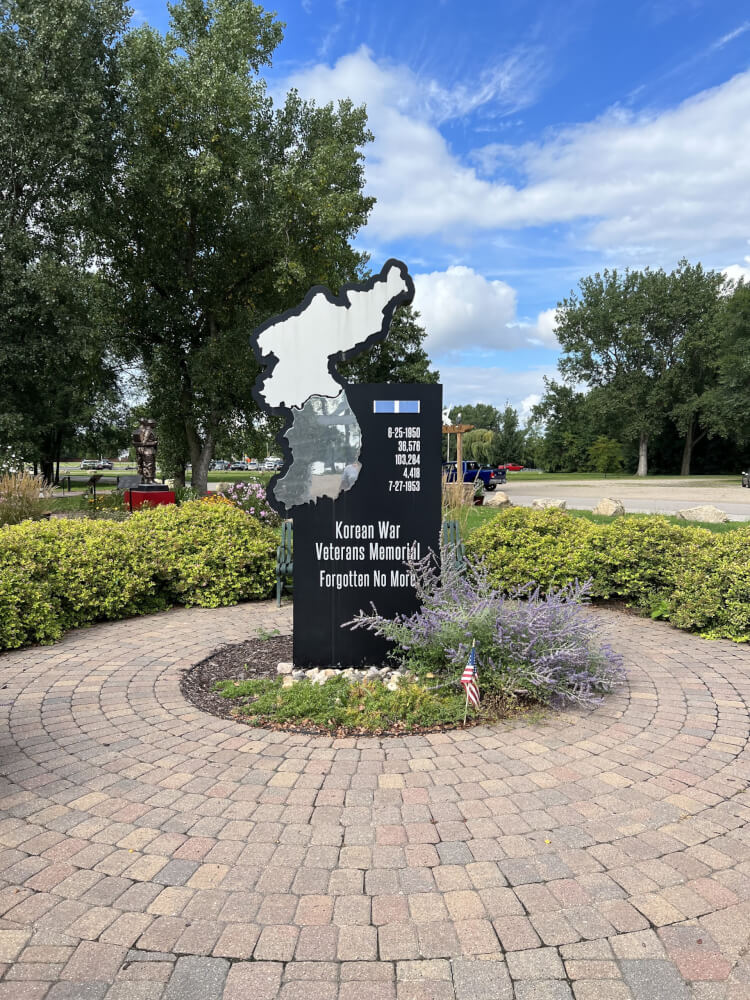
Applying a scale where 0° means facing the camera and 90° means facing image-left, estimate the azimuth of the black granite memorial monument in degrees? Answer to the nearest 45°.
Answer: approximately 0°

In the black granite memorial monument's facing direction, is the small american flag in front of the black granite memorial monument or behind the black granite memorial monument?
in front

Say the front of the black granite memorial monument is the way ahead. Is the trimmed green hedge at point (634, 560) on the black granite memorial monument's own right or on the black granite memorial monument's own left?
on the black granite memorial monument's own left

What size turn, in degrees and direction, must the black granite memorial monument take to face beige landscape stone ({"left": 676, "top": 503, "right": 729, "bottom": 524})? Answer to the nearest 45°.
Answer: approximately 135° to its left

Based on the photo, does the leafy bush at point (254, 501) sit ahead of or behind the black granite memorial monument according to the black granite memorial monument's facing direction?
behind

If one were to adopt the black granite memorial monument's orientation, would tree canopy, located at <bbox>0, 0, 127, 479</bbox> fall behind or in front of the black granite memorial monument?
behind

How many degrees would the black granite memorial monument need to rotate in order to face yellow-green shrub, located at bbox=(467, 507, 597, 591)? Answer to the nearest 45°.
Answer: approximately 135° to its left

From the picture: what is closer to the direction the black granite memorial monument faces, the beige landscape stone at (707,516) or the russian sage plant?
the russian sage plant

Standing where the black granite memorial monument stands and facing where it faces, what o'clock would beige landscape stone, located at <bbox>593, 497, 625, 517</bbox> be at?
The beige landscape stone is roughly at 7 o'clock from the black granite memorial monument.

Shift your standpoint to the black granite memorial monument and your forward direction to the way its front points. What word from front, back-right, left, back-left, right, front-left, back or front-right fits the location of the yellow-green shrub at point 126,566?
back-right

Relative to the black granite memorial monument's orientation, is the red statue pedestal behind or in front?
behind

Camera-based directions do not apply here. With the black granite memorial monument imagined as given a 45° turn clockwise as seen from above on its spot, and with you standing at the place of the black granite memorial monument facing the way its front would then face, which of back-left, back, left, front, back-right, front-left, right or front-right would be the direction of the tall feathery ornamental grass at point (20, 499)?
right
